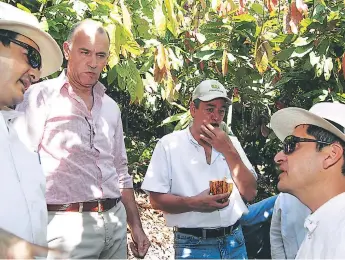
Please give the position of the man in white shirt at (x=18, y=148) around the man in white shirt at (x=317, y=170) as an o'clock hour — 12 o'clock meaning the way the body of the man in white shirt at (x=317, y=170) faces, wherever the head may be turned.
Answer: the man in white shirt at (x=18, y=148) is roughly at 11 o'clock from the man in white shirt at (x=317, y=170).

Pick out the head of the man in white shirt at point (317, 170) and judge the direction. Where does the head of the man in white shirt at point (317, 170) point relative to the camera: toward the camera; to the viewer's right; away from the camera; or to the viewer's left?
to the viewer's left

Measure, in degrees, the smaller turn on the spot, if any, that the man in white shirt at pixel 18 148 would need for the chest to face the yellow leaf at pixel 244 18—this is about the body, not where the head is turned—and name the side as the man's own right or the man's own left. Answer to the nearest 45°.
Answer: approximately 90° to the man's own left

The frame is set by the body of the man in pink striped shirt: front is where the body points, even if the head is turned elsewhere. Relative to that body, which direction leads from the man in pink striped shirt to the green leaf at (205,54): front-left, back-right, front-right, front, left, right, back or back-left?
left

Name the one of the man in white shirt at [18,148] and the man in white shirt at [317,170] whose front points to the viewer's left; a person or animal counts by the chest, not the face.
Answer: the man in white shirt at [317,170]

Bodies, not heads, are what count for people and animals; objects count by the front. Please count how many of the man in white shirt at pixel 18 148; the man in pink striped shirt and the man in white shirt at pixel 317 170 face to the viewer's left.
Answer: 1

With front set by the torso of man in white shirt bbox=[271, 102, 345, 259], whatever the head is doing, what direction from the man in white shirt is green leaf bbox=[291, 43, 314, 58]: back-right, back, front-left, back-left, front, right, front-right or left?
right

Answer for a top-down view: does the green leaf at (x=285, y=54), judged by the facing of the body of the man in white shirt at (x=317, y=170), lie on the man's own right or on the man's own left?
on the man's own right

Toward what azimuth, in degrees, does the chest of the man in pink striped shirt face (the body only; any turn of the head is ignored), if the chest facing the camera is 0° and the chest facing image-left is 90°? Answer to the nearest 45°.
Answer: approximately 315°

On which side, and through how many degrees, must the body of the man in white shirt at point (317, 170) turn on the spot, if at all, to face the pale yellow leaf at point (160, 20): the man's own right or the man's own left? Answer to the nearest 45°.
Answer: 0° — they already face it

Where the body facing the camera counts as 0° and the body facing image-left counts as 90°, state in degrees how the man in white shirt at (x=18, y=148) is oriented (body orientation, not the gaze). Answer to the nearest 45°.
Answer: approximately 315°

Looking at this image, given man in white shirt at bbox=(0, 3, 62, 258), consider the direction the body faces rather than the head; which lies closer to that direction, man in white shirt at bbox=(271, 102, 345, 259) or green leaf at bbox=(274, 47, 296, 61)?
the man in white shirt

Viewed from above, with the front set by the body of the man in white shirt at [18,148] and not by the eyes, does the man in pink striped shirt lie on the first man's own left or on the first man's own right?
on the first man's own left

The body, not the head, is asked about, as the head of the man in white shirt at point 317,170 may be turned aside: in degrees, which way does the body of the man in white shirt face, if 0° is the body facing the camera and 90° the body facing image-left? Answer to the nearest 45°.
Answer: approximately 90°
